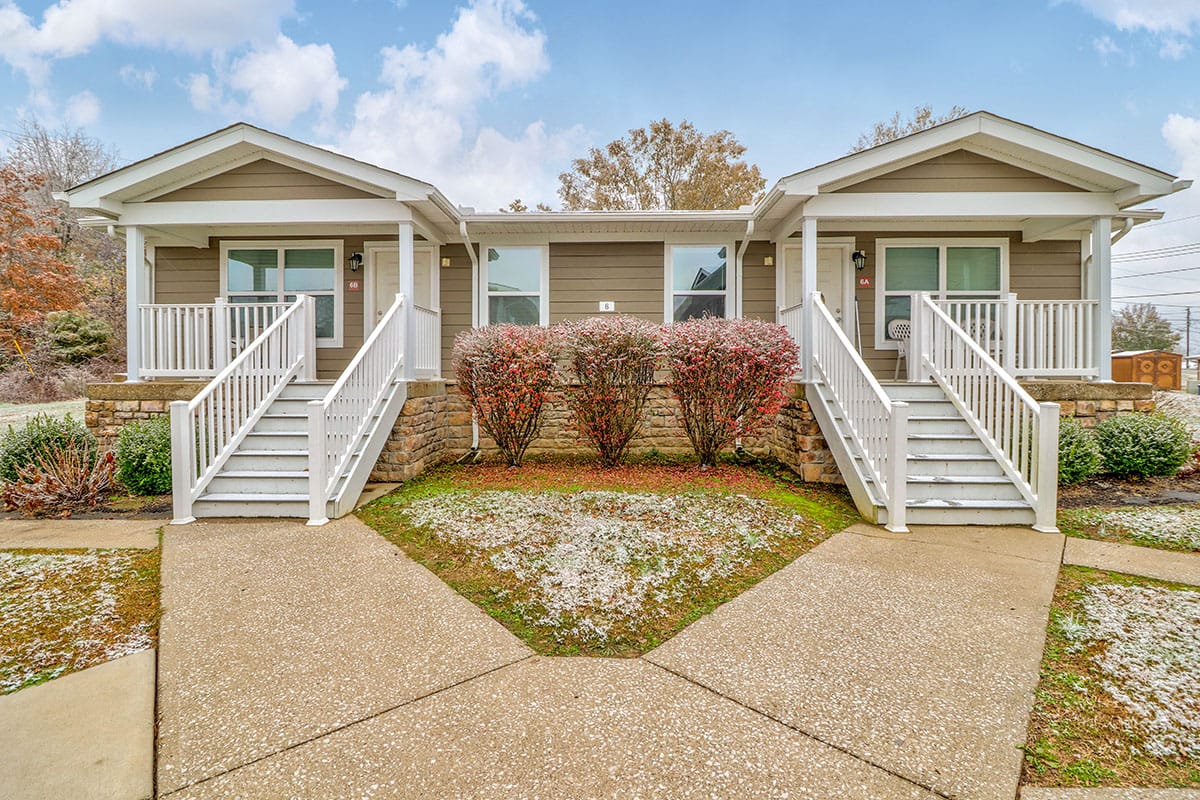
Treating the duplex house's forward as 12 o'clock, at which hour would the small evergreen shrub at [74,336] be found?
The small evergreen shrub is roughly at 4 o'clock from the duplex house.

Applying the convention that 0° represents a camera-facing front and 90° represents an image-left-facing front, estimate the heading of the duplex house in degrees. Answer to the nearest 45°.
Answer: approximately 0°

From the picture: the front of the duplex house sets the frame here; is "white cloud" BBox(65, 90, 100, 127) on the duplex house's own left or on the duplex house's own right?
on the duplex house's own right

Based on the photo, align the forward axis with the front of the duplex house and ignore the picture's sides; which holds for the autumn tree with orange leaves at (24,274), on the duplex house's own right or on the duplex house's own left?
on the duplex house's own right

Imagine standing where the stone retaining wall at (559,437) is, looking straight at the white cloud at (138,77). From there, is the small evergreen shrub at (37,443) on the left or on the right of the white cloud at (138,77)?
left

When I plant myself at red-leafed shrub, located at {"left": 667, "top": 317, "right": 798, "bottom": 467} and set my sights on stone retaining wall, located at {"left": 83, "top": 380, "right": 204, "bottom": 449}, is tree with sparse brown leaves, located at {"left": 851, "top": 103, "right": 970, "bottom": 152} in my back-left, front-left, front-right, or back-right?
back-right

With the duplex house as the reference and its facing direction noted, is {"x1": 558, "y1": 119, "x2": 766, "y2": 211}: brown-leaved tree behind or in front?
behind

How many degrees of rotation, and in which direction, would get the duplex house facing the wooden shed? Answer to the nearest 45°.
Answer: approximately 135° to its left

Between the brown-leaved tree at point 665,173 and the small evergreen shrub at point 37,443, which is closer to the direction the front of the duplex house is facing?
the small evergreen shrub
